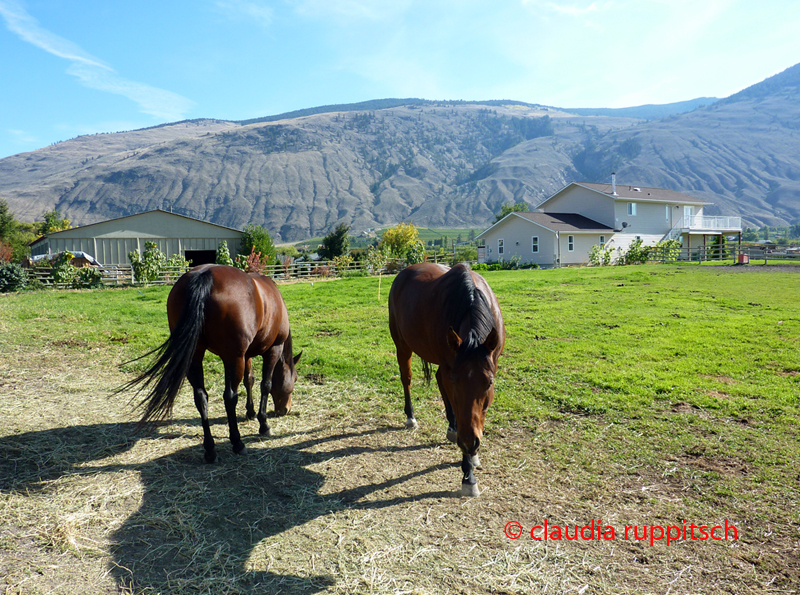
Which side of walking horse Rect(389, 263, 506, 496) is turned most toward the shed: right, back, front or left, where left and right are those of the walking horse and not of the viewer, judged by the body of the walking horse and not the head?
back

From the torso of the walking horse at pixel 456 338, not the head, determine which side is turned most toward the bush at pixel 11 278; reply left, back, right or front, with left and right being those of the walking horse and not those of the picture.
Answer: back

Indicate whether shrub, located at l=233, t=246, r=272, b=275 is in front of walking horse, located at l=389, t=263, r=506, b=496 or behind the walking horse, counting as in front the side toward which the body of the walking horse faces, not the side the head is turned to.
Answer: behind

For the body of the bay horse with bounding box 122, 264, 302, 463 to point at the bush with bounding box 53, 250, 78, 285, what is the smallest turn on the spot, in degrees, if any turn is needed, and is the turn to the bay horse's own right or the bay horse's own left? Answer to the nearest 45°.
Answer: approximately 45° to the bay horse's own left

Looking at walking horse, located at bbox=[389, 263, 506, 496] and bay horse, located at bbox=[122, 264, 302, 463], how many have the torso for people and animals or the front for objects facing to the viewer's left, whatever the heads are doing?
0

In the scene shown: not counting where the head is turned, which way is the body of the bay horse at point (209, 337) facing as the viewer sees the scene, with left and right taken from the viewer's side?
facing away from the viewer and to the right of the viewer

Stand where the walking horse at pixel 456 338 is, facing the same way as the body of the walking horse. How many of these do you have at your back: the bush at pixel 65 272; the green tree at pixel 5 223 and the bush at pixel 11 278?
3

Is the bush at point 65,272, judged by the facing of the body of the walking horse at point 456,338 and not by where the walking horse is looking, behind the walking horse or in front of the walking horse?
behind

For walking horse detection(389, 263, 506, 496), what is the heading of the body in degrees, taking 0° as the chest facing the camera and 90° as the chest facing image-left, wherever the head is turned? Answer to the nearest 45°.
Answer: approximately 315°

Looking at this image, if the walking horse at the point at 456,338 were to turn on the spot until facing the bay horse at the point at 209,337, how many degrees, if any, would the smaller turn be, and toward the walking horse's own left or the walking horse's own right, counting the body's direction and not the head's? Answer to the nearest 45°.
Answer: approximately 135° to the walking horse's own right
